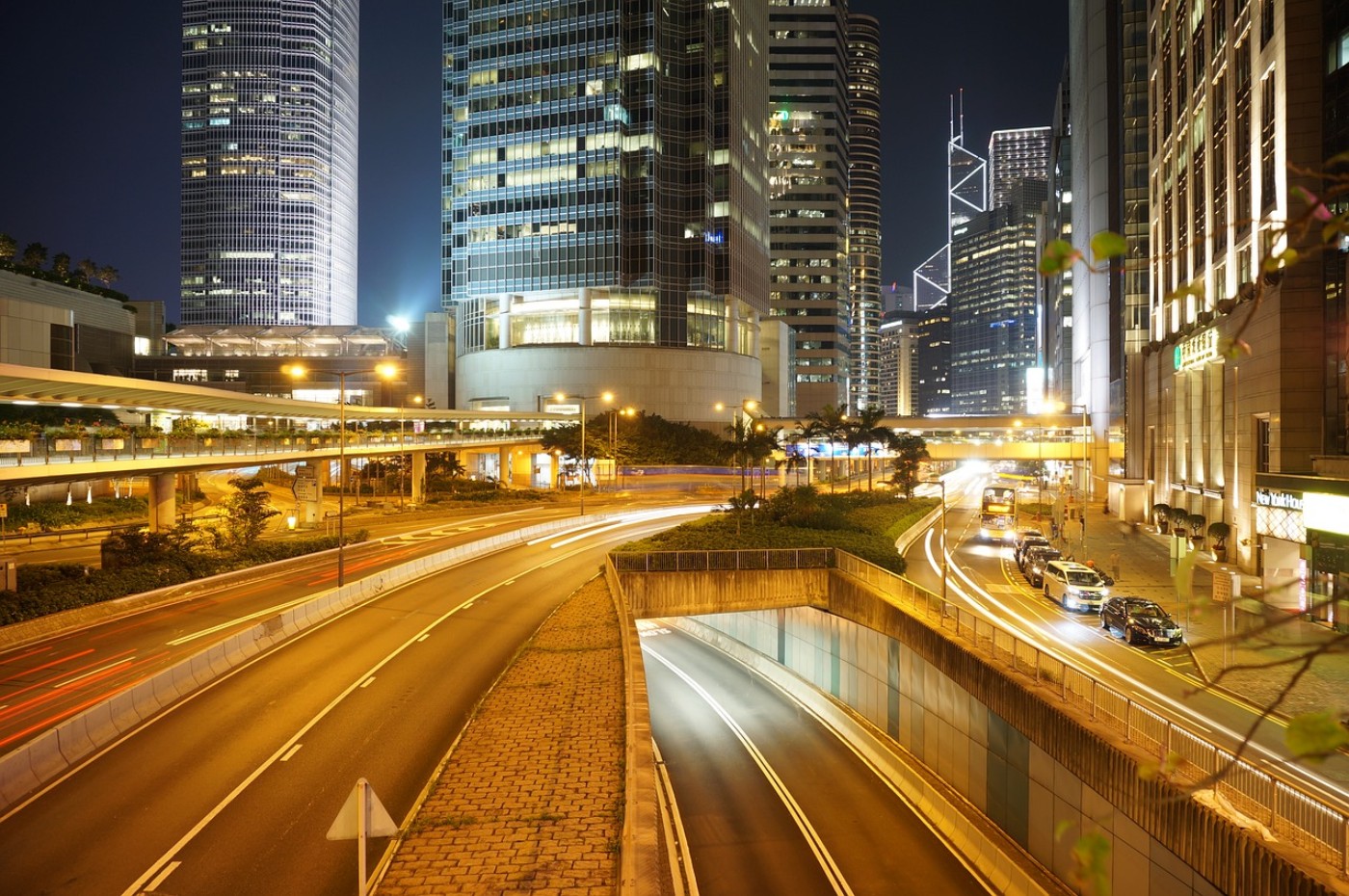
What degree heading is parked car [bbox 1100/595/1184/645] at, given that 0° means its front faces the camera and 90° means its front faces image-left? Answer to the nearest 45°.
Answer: approximately 315°

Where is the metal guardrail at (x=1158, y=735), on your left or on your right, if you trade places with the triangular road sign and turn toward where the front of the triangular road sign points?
on your right

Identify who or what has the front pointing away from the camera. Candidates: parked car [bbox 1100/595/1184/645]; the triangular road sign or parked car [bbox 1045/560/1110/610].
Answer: the triangular road sign

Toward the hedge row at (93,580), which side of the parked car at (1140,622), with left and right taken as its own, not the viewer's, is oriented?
right

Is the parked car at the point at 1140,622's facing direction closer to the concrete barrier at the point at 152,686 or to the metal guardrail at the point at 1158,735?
the metal guardrail

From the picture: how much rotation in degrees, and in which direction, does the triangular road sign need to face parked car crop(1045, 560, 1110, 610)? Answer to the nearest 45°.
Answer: approximately 45° to its right

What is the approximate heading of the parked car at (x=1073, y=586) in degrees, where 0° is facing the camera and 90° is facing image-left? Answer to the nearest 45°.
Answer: approximately 315°

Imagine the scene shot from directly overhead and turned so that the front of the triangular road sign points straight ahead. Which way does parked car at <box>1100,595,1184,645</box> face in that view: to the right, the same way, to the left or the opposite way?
the opposite way

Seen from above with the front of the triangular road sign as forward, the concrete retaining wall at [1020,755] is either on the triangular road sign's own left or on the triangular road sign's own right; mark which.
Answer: on the triangular road sign's own right

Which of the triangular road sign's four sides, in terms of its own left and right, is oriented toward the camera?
back
